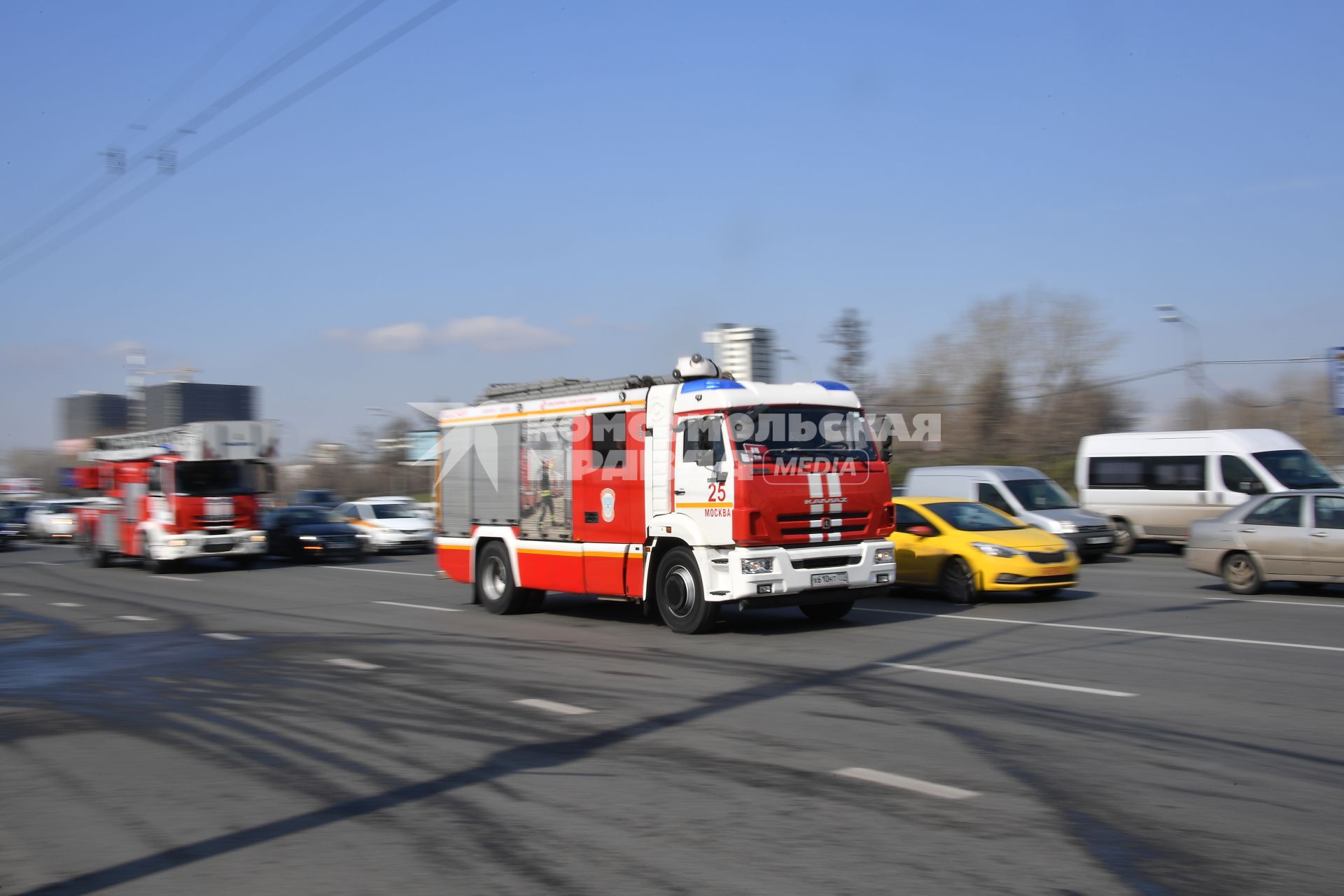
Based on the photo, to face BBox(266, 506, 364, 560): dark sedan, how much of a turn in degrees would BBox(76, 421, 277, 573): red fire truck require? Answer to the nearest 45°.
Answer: approximately 90° to its left

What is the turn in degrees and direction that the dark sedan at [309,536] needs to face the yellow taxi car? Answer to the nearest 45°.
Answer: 0° — it already faces it

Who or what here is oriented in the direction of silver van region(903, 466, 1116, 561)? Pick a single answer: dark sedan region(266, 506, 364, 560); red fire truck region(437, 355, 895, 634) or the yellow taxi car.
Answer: the dark sedan

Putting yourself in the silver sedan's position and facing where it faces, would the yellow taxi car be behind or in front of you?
behind

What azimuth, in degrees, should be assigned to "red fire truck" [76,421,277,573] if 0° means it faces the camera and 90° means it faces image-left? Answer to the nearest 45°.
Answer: approximately 315°

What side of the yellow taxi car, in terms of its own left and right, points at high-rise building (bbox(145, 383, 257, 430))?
back

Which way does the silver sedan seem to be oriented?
to the viewer's right

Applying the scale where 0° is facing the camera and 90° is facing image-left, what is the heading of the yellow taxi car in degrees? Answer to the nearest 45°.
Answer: approximately 315°
